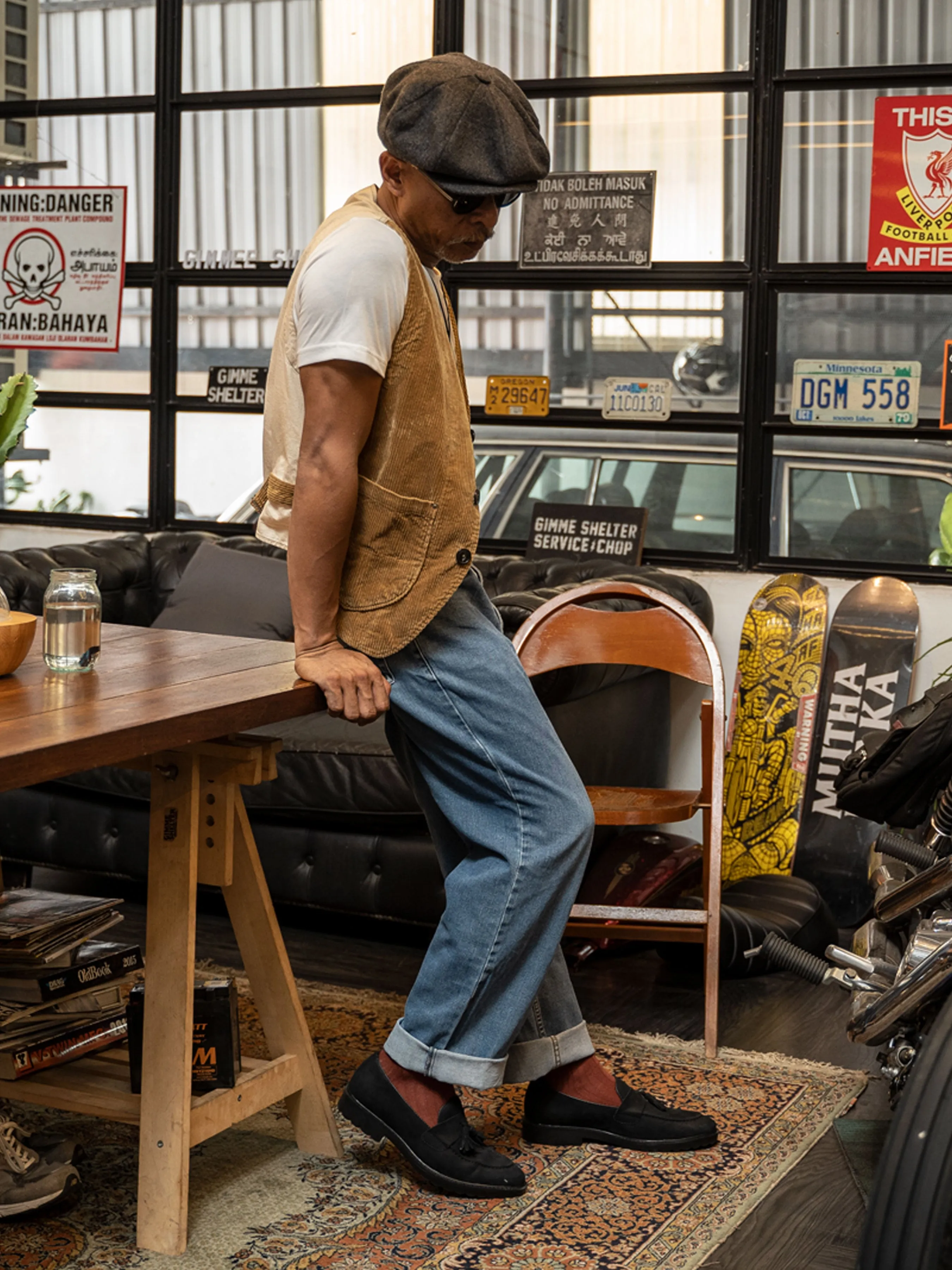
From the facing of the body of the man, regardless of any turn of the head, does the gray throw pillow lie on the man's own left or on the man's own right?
on the man's own left

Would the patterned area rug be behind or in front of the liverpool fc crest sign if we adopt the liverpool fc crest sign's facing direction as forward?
in front

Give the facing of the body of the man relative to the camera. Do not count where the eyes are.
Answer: to the viewer's right

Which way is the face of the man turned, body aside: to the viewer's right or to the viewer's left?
to the viewer's right

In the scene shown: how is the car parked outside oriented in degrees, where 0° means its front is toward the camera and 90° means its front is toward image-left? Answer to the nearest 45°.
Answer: approximately 90°

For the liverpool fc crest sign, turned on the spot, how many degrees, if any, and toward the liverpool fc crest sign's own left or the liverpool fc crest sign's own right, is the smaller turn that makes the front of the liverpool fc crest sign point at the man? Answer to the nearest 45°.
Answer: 0° — it already faces them

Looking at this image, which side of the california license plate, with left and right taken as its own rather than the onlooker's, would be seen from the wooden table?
front

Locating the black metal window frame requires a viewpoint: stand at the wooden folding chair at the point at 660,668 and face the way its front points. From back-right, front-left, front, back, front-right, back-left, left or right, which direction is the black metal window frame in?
back

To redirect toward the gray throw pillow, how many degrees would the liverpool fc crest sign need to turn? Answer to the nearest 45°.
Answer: approximately 90° to its right
